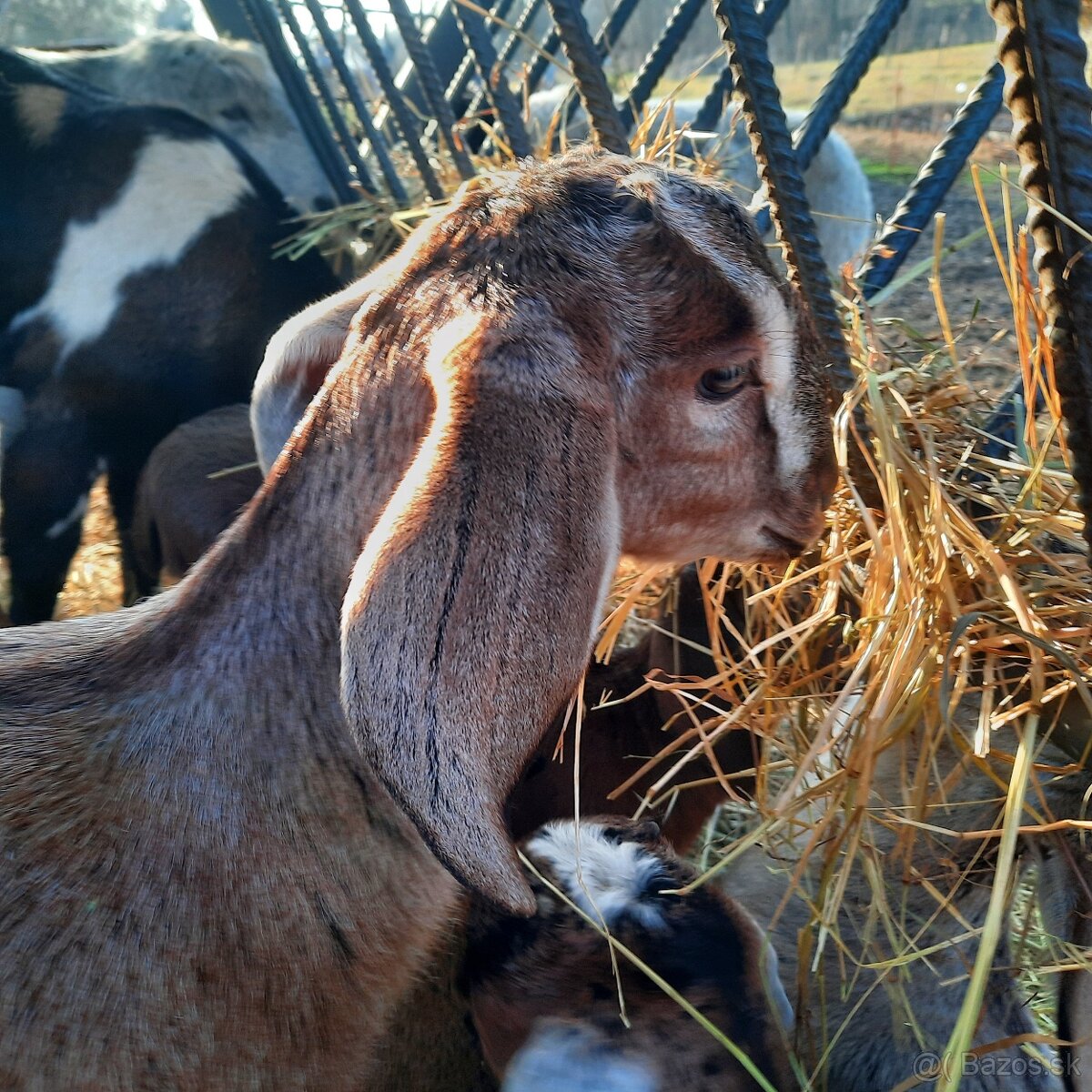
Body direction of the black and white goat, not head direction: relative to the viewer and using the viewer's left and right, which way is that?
facing to the right of the viewer

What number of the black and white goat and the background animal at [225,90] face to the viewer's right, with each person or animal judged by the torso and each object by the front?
2

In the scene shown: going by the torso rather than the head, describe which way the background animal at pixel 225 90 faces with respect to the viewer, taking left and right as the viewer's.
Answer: facing to the right of the viewer

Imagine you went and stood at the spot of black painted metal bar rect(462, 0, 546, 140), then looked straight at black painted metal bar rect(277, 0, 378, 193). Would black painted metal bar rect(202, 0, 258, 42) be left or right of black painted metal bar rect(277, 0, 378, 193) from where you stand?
right

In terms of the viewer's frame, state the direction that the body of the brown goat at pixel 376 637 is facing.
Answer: to the viewer's right
